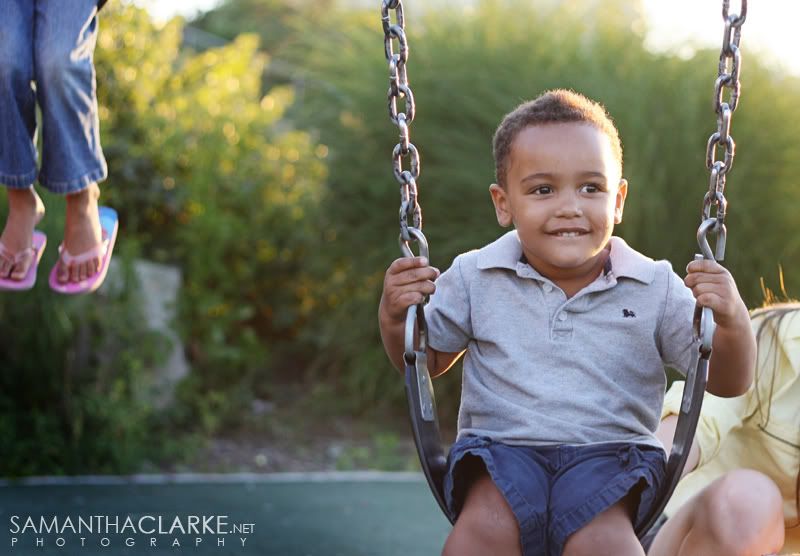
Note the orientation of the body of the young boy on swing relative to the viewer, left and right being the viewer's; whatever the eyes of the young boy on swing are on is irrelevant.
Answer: facing the viewer

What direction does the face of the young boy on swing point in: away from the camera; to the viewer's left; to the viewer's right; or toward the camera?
toward the camera
